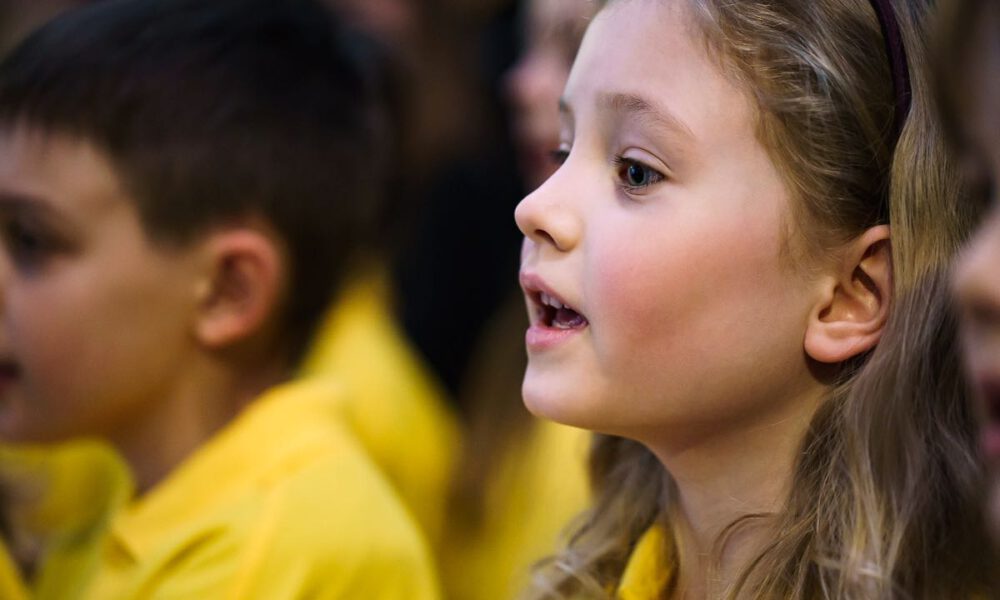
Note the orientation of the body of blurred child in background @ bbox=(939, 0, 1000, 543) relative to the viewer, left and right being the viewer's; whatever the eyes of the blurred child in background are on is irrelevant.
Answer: facing the viewer and to the left of the viewer

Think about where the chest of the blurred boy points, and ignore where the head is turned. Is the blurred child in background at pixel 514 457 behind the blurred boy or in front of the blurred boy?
behind

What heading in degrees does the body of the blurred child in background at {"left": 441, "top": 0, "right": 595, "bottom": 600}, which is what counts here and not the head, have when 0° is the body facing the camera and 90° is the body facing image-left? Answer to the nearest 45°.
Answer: approximately 45°

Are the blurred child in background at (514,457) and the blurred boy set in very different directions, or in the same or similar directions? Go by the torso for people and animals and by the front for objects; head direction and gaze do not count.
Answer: same or similar directions

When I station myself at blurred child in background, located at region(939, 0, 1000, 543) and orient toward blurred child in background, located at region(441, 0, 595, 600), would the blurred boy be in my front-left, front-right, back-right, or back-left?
front-left

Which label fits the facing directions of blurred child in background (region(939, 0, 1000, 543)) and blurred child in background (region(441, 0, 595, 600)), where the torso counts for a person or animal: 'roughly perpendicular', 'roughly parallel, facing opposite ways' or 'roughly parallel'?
roughly parallel

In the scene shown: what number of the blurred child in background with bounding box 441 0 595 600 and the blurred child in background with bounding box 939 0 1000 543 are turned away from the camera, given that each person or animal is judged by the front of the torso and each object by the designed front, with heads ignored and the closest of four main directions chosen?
0

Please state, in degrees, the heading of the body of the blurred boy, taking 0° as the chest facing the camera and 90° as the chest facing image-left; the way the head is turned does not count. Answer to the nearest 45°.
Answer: approximately 90°

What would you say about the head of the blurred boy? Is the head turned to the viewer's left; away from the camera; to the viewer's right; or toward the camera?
to the viewer's left
